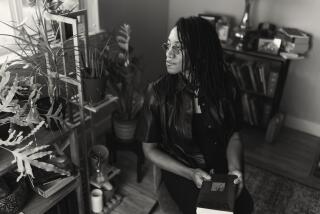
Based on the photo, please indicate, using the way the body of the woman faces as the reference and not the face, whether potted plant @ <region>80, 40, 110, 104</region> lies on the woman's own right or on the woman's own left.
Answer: on the woman's own right

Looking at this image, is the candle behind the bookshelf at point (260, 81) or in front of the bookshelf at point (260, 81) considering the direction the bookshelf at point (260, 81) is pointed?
in front

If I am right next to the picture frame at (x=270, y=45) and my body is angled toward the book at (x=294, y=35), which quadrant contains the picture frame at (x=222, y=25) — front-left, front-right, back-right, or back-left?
back-left

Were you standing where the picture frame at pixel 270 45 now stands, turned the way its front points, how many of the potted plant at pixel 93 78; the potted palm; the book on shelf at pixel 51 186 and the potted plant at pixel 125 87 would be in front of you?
4

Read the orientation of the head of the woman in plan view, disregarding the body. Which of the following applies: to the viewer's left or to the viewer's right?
to the viewer's left
